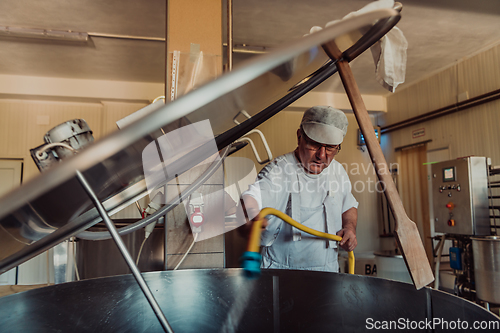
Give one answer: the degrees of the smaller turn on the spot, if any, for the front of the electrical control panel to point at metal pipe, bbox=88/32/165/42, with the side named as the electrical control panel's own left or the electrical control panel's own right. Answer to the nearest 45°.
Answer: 0° — it already faces it

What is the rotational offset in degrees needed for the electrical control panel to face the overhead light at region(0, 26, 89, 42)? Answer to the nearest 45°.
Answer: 0° — it already faces it

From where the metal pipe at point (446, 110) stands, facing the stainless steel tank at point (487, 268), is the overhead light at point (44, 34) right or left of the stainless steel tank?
right

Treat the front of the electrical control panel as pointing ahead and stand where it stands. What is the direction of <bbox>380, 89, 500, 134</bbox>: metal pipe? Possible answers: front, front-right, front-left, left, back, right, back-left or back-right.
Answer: back-right

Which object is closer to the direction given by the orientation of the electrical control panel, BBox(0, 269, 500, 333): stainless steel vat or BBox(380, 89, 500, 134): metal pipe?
the stainless steel vat

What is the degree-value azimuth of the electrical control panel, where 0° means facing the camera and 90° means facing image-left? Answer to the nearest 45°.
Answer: approximately 45°
